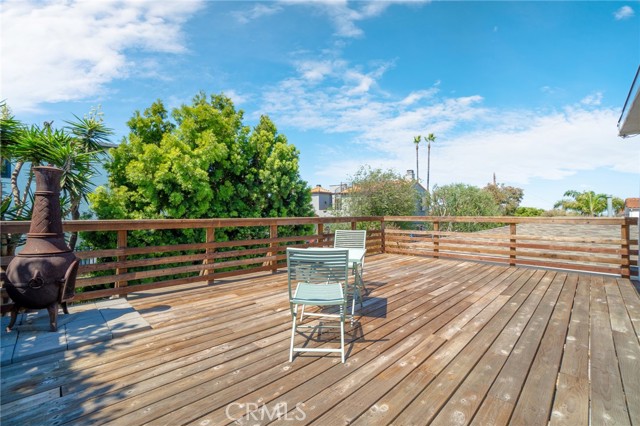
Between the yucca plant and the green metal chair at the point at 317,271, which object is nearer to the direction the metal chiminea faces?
the green metal chair

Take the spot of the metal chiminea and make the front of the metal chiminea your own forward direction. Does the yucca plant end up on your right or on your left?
on your left

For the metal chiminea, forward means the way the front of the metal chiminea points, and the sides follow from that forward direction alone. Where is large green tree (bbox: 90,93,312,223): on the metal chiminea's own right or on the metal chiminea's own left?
on the metal chiminea's own left
